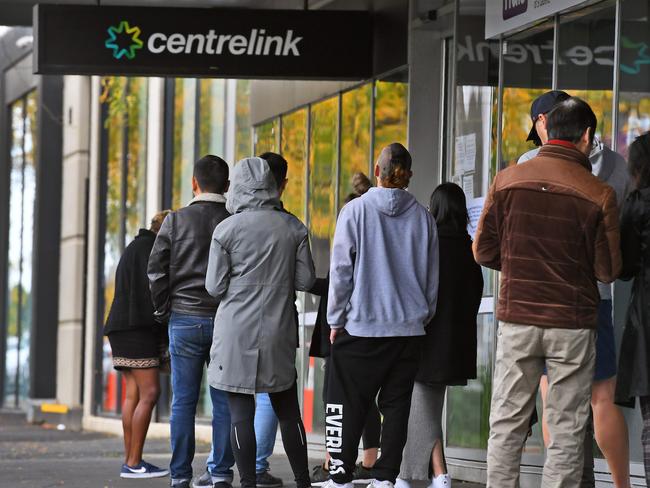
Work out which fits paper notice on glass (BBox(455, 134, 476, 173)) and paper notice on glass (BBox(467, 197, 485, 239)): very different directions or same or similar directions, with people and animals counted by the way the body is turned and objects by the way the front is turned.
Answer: same or similar directions

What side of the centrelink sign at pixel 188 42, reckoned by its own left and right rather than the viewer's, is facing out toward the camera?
front

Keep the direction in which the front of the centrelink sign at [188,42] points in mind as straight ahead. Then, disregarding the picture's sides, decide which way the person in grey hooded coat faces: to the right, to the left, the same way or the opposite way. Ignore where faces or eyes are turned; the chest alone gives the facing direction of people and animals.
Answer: the opposite way

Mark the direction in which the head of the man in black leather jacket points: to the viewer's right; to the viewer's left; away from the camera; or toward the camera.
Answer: away from the camera

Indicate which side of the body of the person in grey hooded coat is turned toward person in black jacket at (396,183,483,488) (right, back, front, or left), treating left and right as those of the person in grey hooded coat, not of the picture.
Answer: right

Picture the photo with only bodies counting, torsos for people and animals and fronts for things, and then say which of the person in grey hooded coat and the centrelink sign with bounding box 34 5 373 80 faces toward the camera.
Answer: the centrelink sign

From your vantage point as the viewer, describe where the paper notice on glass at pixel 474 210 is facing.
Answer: facing the viewer and to the left of the viewer

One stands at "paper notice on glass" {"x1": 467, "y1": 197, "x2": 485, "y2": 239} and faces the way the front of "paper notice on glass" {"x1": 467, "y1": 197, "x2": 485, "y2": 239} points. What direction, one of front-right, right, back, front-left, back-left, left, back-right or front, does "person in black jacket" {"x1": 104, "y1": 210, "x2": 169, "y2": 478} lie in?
front-right

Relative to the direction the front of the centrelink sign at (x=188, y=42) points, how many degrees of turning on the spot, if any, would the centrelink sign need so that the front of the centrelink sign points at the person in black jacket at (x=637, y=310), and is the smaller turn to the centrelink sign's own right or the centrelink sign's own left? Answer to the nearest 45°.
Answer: approximately 45° to the centrelink sign's own left

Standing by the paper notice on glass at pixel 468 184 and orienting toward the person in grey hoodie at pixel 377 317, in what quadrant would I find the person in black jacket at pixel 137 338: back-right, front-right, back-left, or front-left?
front-right

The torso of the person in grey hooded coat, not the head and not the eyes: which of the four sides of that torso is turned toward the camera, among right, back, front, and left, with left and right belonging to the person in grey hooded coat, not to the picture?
back

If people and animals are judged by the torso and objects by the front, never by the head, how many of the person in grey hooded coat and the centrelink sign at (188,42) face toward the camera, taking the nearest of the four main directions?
1

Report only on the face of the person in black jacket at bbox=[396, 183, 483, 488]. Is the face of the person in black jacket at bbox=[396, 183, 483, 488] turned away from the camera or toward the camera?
away from the camera
